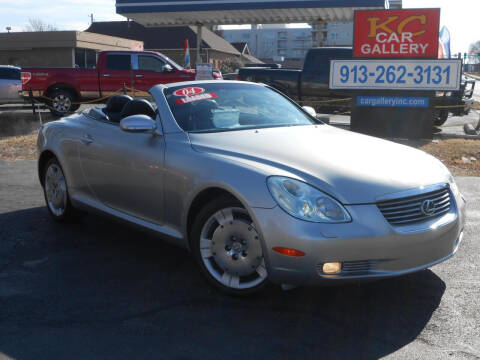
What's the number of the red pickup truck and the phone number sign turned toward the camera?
1

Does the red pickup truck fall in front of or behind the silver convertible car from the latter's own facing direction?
behind

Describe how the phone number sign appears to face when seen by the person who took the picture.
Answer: facing the viewer

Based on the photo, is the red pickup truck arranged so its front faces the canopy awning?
no

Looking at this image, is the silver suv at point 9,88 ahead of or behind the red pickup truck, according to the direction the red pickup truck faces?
behind

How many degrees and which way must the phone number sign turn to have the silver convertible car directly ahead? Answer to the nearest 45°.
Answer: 0° — it already faces it

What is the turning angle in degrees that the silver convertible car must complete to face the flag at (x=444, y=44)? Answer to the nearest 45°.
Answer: approximately 135° to its left

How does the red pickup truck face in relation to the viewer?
to the viewer's right

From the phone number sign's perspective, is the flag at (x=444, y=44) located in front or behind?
behind

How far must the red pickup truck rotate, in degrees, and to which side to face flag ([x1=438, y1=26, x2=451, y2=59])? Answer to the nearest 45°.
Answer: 0° — it already faces it

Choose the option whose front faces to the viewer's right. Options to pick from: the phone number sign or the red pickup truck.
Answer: the red pickup truck

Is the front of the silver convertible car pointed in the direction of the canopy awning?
no

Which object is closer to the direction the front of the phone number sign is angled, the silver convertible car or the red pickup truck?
the silver convertible car
